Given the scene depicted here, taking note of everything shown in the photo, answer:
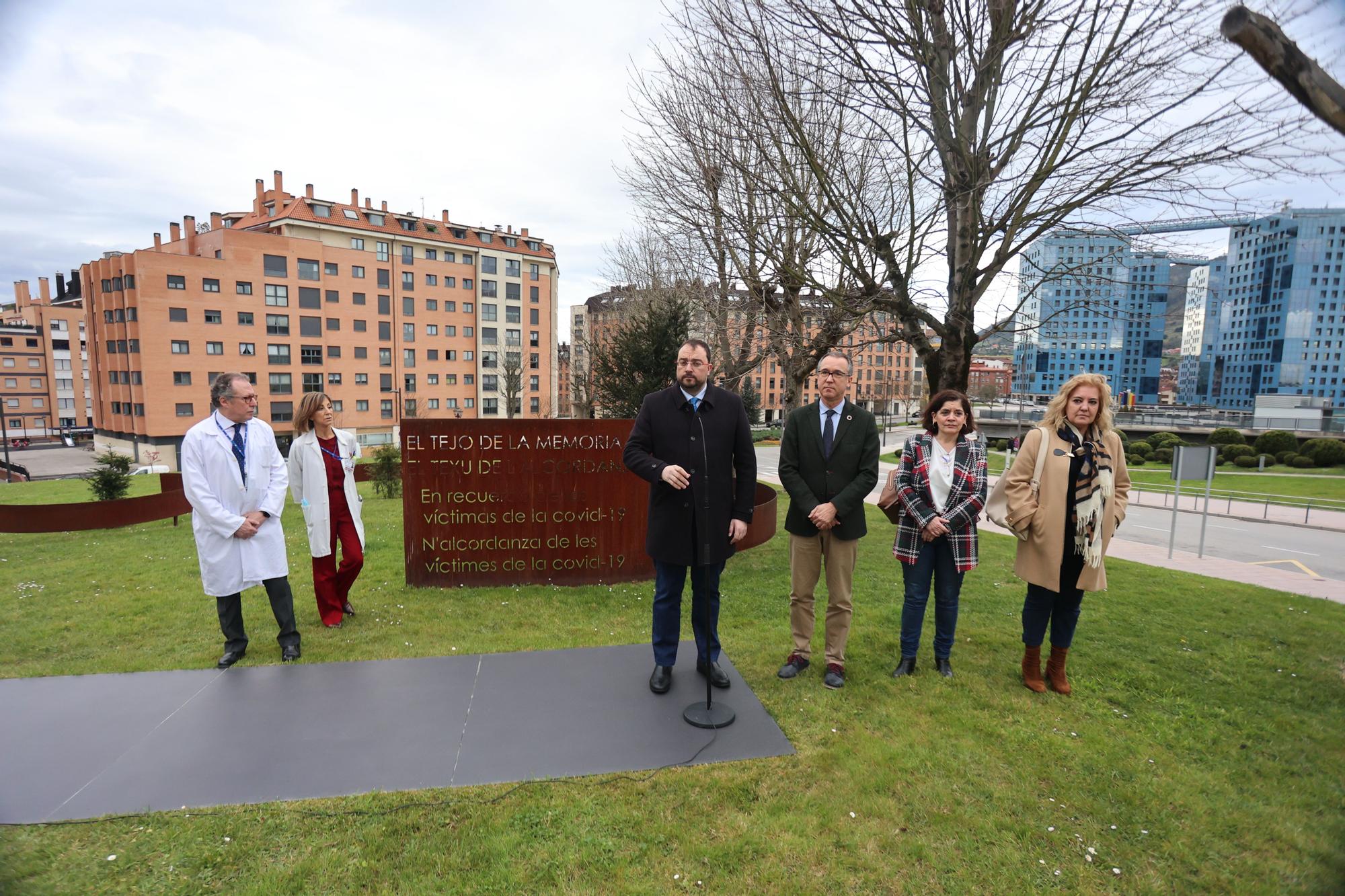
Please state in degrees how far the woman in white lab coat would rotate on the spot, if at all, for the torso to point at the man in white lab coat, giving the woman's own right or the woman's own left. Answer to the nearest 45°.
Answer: approximately 90° to the woman's own right

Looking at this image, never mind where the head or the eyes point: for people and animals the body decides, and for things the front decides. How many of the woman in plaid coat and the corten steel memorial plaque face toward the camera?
2

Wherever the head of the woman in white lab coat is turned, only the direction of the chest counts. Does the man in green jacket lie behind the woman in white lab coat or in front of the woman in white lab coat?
in front

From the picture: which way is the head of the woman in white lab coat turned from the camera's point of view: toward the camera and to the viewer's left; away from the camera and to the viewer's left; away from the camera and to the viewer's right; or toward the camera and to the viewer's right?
toward the camera and to the viewer's right

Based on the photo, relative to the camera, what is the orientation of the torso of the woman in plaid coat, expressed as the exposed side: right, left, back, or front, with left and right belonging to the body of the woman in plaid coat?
front

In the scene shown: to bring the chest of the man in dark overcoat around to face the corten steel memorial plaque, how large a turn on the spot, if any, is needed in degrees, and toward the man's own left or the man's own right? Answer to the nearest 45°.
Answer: approximately 135° to the man's own right

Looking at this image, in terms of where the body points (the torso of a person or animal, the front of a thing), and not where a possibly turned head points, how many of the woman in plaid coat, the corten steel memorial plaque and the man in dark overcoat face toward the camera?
3

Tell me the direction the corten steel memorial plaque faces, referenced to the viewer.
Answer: facing the viewer

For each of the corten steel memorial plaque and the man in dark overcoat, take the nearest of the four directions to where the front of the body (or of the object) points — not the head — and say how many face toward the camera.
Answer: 2

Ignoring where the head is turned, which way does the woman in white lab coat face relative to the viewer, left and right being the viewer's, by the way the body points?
facing the viewer and to the right of the viewer

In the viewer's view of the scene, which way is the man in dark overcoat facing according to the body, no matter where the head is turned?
toward the camera

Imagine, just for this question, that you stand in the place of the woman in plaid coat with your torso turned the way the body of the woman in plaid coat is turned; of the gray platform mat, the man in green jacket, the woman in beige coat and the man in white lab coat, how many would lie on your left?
1

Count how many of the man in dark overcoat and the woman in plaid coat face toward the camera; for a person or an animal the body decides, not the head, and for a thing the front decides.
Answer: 2

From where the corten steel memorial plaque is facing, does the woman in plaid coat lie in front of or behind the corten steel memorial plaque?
in front
